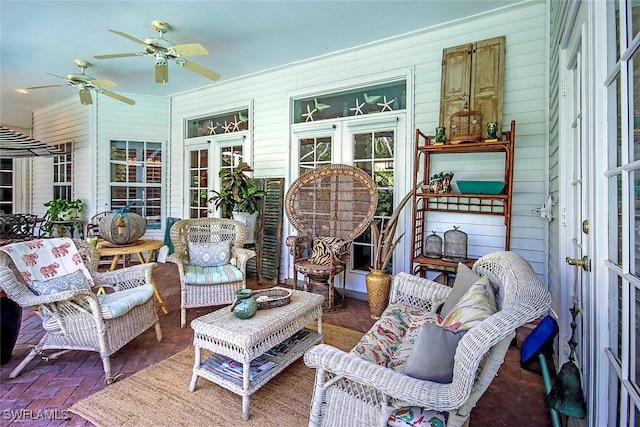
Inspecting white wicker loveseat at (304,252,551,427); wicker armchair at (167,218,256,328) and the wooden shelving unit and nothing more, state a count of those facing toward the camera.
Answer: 2

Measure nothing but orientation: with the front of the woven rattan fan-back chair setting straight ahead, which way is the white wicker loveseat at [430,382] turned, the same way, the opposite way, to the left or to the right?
to the right

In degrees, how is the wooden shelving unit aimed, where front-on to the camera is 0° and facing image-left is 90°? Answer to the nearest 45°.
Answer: approximately 0°

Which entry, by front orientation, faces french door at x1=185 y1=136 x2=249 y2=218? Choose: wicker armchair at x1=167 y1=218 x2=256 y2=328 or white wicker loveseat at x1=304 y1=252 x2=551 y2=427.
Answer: the white wicker loveseat

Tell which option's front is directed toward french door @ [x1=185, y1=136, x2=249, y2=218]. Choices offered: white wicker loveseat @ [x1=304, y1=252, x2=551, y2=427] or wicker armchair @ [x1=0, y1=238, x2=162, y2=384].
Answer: the white wicker loveseat

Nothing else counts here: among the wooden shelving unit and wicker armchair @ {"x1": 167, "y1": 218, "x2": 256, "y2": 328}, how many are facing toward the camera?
2

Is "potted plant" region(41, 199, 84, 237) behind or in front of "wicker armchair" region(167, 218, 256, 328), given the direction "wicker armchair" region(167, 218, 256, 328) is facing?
behind

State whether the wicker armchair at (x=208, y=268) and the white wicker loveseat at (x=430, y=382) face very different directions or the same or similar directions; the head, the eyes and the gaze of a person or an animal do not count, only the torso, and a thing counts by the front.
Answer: very different directions

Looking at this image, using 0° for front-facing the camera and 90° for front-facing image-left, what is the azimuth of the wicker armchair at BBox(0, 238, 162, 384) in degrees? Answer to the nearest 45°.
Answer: approximately 315°

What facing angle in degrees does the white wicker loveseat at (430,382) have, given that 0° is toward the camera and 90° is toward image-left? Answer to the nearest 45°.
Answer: approximately 135°

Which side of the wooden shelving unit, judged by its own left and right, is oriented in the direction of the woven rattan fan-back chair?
right

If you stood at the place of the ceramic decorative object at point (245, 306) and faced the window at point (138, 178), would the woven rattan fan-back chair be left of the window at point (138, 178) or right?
right

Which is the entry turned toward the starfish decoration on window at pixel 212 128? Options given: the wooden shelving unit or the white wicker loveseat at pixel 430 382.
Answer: the white wicker loveseat

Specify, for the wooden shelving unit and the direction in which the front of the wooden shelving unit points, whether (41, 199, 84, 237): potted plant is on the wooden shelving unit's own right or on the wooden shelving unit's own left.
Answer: on the wooden shelving unit's own right

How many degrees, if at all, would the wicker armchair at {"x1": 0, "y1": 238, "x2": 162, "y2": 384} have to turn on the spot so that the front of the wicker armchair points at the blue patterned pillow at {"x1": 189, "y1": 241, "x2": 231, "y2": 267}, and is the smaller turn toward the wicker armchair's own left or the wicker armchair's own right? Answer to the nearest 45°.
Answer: approximately 90° to the wicker armchair's own left
